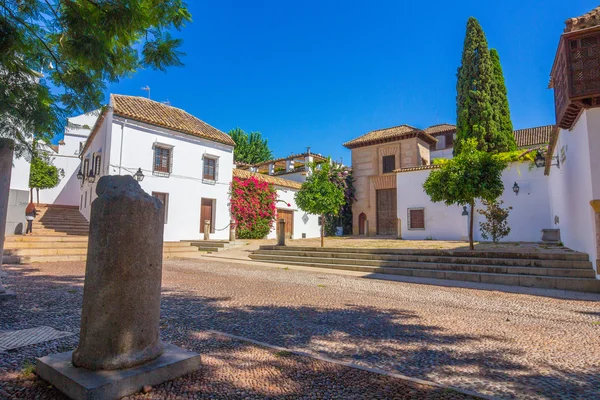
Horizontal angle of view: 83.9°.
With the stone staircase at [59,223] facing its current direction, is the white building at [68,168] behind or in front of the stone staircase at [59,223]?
behind

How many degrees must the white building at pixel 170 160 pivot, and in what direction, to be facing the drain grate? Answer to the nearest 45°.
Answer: approximately 45° to its right

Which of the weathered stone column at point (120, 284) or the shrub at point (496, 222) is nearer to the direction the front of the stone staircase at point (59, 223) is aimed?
the weathered stone column

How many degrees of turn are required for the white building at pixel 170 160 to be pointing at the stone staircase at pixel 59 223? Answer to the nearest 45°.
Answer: approximately 135° to its right

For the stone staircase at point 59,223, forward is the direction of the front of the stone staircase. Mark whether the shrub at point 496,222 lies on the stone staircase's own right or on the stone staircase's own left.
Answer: on the stone staircase's own left

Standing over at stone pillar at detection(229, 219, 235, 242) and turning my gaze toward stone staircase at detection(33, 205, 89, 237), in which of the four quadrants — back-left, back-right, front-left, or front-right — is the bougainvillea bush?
back-right

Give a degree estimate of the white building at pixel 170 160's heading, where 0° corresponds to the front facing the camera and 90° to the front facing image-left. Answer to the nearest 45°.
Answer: approximately 315°
